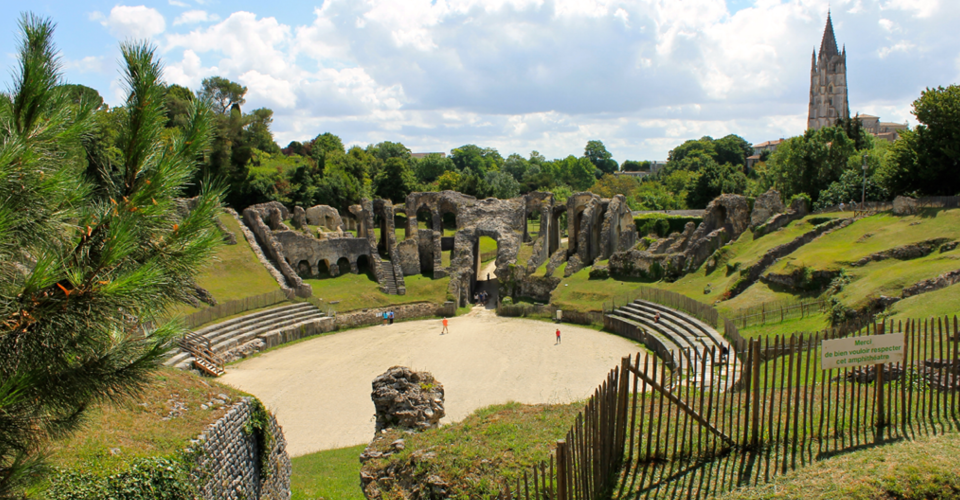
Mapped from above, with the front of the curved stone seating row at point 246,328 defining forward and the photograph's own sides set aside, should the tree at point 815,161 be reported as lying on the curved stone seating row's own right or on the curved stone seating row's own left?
on the curved stone seating row's own left

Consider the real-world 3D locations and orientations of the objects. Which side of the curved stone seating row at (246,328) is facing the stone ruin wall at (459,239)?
left

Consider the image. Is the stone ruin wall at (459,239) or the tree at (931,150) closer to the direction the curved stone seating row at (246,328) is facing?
the tree

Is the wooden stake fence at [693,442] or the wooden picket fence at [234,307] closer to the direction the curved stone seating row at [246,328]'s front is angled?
the wooden stake fence

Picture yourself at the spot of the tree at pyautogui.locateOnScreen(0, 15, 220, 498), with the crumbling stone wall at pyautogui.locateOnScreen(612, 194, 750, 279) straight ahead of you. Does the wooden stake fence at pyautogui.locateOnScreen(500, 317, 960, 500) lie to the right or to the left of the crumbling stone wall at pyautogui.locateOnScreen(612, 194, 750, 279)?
right

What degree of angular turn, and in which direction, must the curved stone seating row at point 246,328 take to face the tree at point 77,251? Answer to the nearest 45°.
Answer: approximately 45° to its right

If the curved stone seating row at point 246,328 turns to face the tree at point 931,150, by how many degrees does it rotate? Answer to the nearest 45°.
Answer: approximately 45° to its left

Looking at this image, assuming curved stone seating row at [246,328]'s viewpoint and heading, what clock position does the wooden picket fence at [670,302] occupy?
The wooden picket fence is roughly at 11 o'clock from the curved stone seating row.

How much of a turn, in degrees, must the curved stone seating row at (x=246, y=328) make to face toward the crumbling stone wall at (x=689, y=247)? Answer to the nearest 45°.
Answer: approximately 45° to its left

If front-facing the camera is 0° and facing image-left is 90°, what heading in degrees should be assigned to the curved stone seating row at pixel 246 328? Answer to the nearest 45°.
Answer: approximately 315°

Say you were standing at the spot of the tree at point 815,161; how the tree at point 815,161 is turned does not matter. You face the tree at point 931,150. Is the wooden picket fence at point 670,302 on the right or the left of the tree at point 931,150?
right
